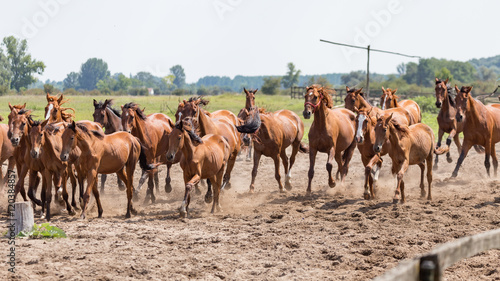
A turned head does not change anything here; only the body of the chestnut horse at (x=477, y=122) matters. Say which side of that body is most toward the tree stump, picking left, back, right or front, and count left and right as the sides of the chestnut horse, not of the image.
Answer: front

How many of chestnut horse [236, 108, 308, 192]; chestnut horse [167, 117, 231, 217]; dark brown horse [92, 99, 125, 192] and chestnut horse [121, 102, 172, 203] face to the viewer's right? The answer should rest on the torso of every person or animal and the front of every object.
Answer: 0

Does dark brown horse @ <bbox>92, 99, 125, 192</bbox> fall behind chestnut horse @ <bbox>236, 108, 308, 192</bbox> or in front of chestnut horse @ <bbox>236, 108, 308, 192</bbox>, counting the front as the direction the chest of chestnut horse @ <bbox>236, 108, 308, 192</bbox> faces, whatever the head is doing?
in front

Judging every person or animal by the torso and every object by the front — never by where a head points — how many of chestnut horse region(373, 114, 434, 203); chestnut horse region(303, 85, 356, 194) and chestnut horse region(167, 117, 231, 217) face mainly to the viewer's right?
0

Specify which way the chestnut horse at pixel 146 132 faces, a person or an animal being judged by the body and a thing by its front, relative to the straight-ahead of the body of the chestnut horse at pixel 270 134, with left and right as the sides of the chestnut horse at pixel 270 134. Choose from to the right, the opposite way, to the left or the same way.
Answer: the same way

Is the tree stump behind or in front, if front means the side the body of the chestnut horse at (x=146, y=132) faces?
in front

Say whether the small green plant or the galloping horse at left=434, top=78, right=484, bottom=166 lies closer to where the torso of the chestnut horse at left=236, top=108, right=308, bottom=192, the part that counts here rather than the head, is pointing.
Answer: the small green plant

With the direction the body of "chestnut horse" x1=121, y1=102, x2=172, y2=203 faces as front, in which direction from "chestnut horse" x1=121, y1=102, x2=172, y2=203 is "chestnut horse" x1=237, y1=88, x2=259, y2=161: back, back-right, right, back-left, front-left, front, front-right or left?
back-left

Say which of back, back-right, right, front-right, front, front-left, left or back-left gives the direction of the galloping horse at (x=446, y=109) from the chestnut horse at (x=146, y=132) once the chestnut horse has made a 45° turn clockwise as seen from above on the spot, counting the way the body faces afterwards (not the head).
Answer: back

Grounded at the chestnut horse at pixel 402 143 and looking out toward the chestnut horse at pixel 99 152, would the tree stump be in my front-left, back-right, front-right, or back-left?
front-left

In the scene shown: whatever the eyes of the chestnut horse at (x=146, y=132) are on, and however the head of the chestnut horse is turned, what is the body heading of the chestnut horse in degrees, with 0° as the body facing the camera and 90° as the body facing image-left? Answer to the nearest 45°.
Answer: approximately 45°

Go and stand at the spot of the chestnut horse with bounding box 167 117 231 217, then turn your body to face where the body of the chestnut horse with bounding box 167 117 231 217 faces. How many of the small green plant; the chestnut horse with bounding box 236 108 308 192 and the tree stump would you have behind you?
1

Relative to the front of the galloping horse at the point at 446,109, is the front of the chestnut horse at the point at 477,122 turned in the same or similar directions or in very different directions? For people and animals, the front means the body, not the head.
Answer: same or similar directions

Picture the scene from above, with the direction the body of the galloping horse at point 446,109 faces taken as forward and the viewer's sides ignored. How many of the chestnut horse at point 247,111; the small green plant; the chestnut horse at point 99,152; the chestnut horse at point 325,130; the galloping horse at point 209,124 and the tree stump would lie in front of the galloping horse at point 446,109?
6

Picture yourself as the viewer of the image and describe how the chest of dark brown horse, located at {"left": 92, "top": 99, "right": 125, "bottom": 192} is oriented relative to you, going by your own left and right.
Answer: facing the viewer and to the left of the viewer

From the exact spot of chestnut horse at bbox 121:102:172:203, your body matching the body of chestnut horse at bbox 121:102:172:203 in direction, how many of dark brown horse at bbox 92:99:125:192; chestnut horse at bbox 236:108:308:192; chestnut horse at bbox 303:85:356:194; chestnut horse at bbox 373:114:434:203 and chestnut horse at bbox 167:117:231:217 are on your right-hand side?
1

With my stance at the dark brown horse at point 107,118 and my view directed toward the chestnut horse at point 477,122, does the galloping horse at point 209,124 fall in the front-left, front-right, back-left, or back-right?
front-right

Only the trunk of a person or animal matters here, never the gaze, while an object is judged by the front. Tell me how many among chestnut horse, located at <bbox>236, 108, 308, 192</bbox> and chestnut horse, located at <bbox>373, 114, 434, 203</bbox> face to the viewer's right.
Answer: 0

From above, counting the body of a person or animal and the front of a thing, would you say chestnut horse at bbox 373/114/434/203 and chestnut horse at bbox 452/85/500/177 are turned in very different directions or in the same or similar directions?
same or similar directions
